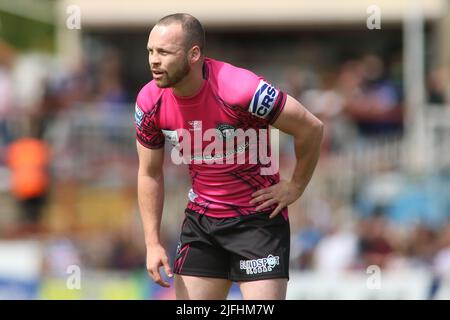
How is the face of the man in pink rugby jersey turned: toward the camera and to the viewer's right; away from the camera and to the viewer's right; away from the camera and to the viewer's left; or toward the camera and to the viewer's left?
toward the camera and to the viewer's left

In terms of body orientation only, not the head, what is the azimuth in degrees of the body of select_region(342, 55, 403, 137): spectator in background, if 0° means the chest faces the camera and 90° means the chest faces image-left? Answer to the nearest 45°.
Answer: approximately 45°

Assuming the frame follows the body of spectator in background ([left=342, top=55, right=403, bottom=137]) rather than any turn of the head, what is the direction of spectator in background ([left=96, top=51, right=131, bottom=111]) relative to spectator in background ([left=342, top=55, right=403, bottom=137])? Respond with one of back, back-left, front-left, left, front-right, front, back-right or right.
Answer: front-right

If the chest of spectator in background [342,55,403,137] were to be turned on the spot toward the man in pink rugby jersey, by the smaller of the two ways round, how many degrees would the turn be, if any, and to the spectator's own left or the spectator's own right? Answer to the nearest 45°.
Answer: approximately 45° to the spectator's own left

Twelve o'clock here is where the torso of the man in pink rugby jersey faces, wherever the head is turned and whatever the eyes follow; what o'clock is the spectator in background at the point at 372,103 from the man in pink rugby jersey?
The spectator in background is roughly at 5 o'clock from the man in pink rugby jersey.

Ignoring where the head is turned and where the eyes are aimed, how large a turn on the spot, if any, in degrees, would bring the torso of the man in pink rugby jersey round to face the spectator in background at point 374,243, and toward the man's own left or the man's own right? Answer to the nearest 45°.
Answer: approximately 135° to the man's own right

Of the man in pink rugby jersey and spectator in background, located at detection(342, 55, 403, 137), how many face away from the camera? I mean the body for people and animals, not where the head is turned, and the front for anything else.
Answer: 0

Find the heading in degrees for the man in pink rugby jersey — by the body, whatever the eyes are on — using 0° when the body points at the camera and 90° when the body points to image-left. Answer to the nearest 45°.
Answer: approximately 45°

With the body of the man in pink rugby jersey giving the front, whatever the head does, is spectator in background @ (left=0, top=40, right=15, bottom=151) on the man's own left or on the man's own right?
on the man's own right
